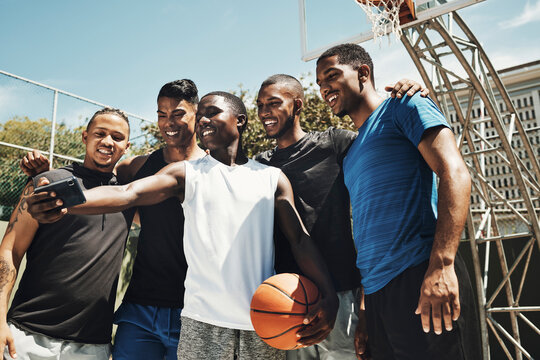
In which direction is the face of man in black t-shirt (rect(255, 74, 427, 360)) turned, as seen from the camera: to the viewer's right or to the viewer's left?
to the viewer's left

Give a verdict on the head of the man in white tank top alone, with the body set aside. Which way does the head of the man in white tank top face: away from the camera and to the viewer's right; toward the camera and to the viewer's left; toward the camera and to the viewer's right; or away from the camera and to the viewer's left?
toward the camera and to the viewer's left

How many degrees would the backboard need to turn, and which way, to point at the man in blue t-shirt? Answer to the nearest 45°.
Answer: approximately 45° to its left

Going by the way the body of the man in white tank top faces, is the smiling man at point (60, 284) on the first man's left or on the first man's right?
on the first man's right

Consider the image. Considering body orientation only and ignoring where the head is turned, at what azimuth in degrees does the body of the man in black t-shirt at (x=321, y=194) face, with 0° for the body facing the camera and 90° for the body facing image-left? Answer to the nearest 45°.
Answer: approximately 45°

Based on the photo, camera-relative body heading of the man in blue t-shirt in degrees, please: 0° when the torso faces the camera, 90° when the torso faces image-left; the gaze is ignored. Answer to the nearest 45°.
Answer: approximately 45°

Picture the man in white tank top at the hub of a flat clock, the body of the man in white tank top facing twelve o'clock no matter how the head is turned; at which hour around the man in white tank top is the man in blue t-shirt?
The man in blue t-shirt is roughly at 10 o'clock from the man in white tank top.

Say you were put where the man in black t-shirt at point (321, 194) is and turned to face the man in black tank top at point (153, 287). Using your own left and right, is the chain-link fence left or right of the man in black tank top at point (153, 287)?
right
